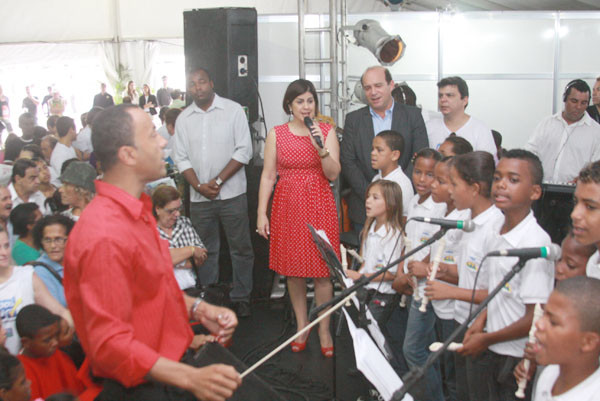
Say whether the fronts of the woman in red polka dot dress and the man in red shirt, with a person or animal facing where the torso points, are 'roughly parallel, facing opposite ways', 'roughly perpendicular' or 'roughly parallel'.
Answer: roughly perpendicular

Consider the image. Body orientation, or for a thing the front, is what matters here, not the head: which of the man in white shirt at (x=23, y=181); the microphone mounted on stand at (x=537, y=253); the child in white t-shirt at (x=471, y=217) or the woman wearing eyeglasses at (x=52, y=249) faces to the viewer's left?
the child in white t-shirt

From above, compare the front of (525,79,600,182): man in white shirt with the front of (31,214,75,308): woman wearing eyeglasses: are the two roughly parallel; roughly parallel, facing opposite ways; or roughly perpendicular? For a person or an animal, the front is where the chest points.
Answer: roughly perpendicular

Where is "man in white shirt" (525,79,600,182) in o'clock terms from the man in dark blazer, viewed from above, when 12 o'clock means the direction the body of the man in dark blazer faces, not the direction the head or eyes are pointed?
The man in white shirt is roughly at 8 o'clock from the man in dark blazer.

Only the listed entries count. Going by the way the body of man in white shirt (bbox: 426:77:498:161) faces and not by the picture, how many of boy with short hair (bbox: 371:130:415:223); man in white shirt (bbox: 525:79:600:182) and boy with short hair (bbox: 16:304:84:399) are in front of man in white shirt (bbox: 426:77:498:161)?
2

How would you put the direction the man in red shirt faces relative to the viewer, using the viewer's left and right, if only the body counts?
facing to the right of the viewer

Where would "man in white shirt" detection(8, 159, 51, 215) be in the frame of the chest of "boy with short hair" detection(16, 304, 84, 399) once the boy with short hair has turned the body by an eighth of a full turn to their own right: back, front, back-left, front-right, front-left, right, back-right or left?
back

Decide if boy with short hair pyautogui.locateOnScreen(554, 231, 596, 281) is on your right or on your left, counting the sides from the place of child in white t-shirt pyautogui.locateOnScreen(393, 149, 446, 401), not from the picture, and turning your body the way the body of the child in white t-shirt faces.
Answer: on your left

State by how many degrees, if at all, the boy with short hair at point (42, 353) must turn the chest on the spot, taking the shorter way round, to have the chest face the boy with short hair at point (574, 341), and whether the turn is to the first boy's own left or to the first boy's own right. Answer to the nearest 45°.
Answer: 0° — they already face them

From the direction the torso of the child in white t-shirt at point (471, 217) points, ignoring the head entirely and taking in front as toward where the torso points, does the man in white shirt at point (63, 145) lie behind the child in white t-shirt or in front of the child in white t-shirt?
in front

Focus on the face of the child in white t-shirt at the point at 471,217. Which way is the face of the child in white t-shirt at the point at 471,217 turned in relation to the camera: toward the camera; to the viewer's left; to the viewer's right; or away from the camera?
to the viewer's left

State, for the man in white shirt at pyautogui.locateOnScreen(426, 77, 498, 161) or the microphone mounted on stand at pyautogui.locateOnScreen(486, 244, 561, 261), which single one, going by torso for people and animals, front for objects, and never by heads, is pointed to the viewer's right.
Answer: the microphone mounted on stand

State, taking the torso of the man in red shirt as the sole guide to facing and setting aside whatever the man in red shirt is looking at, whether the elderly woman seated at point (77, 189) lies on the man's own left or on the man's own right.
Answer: on the man's own left

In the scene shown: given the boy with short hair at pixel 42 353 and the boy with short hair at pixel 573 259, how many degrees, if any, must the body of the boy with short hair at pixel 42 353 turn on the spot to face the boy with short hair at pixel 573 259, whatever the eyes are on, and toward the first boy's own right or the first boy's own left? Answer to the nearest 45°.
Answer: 0° — they already face them

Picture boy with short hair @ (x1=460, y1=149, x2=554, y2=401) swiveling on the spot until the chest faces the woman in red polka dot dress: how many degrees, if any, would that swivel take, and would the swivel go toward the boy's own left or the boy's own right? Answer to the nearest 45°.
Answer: approximately 90° to the boy's own right
